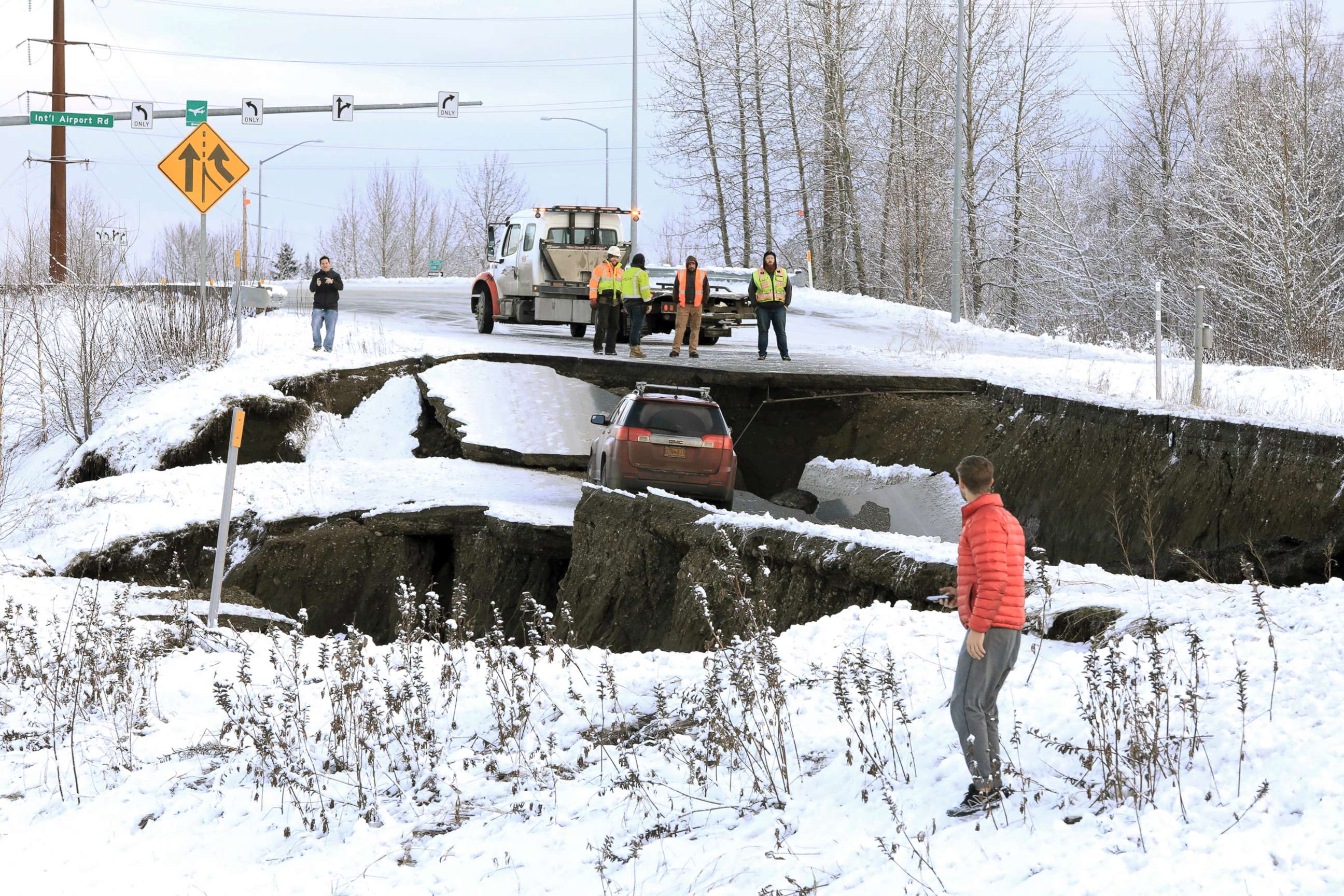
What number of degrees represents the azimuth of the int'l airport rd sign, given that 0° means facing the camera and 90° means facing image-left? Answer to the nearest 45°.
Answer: approximately 0°

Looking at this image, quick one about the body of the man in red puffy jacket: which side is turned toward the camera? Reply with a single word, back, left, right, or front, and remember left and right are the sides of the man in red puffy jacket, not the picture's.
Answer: left

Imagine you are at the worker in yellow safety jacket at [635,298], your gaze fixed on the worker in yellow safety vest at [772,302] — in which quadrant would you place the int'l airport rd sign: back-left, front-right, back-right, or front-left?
back-left

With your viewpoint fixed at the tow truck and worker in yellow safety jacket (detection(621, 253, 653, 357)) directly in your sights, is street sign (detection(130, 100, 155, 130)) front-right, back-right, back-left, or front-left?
back-right

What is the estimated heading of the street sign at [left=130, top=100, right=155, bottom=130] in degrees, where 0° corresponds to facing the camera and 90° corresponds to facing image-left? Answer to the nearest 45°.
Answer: approximately 0°
